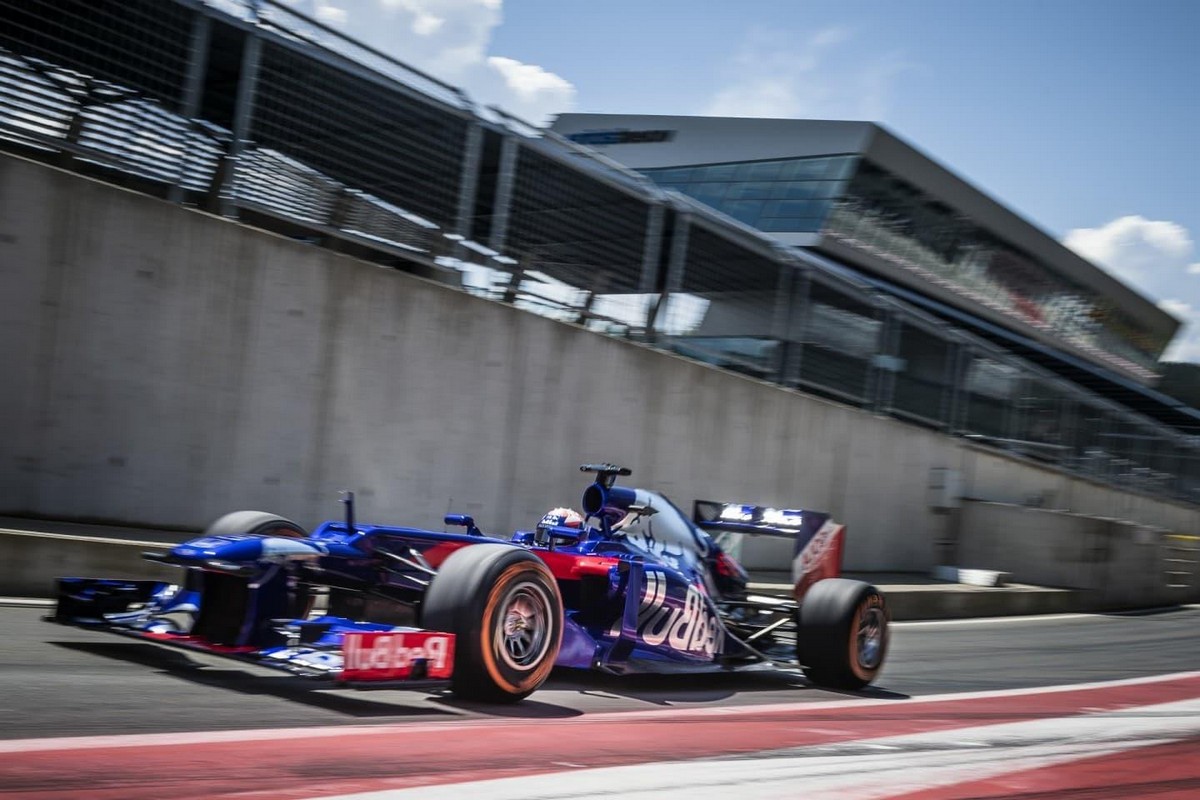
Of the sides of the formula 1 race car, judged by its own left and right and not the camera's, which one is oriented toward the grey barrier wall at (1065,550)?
back

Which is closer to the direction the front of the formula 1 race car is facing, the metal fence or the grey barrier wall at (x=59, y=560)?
the grey barrier wall

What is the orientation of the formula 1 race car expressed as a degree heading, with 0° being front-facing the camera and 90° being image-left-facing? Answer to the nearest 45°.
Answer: approximately 45°
